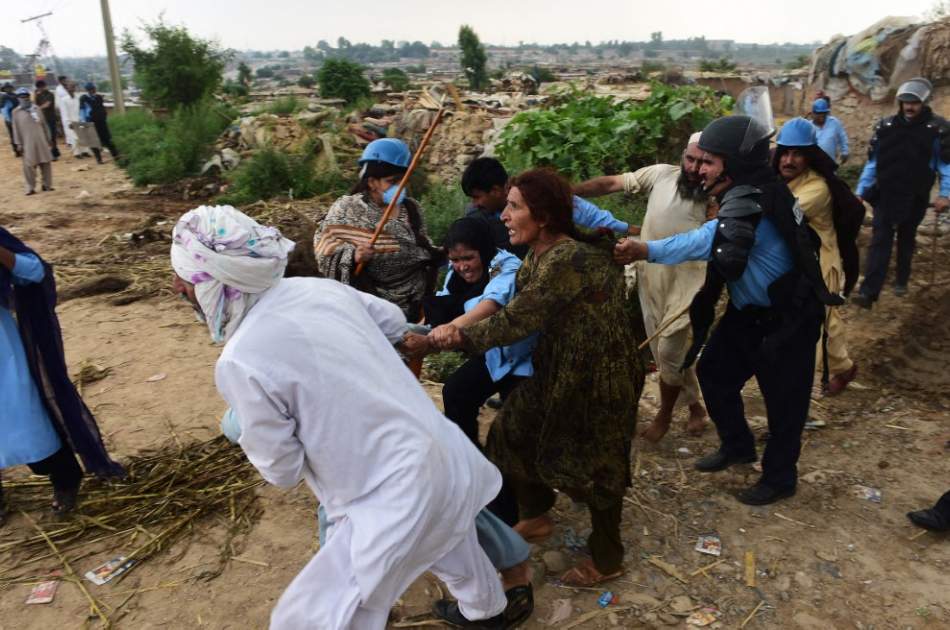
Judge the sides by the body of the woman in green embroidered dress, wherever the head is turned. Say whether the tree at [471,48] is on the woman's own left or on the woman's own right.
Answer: on the woman's own right

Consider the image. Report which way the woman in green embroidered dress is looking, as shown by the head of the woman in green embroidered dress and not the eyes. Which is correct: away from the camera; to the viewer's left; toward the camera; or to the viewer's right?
to the viewer's left

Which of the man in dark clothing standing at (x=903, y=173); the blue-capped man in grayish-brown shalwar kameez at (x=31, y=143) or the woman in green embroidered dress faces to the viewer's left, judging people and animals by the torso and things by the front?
the woman in green embroidered dress

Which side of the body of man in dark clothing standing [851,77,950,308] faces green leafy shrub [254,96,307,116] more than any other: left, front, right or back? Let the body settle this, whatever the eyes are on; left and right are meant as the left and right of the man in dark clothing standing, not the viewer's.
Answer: right

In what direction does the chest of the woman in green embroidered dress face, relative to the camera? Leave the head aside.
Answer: to the viewer's left

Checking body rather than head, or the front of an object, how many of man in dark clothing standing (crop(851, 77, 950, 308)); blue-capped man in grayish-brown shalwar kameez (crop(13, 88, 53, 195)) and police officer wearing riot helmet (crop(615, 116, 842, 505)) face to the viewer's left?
1

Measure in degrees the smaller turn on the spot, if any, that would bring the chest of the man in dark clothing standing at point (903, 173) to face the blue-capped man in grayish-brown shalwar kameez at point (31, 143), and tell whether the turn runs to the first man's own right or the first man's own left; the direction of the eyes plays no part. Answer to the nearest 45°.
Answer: approximately 90° to the first man's own right

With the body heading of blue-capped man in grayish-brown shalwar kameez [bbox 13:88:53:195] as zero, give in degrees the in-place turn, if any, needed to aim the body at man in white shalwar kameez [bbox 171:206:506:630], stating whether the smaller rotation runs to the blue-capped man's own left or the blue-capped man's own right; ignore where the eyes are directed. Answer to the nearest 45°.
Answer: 0° — they already face them

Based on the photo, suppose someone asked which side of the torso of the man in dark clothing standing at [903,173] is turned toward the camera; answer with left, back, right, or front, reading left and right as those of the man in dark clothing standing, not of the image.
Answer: front

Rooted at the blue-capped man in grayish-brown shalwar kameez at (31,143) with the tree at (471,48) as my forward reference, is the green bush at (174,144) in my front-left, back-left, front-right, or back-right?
front-right

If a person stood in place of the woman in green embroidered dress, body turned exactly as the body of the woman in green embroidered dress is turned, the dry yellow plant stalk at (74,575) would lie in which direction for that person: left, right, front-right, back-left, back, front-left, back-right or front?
front

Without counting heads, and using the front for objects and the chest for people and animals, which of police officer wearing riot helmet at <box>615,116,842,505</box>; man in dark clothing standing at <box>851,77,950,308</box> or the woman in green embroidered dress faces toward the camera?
the man in dark clothing standing

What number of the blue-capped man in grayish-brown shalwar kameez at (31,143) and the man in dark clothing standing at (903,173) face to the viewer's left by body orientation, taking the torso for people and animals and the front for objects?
0

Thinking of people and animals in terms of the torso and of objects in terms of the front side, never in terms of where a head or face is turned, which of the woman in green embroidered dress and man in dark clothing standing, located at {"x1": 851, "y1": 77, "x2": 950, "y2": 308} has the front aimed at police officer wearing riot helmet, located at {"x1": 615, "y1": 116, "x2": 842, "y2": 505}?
the man in dark clothing standing
